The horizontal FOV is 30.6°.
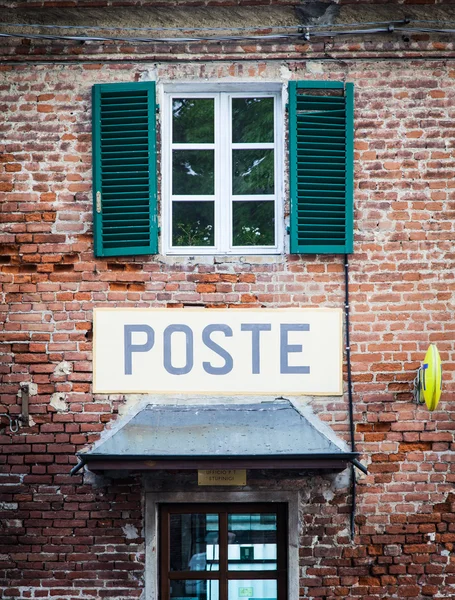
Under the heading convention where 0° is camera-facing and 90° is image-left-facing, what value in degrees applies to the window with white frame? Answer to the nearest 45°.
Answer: approximately 0°

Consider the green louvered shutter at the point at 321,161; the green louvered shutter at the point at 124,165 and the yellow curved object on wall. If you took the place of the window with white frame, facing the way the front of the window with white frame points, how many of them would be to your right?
1

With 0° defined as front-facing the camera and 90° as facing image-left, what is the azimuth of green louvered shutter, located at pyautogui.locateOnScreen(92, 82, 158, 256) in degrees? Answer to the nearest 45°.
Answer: approximately 0°

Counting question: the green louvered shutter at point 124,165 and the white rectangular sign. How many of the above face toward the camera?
2

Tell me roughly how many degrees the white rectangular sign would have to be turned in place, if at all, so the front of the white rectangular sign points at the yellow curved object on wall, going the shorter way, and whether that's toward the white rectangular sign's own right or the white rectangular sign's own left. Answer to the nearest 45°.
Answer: approximately 90° to the white rectangular sign's own left
